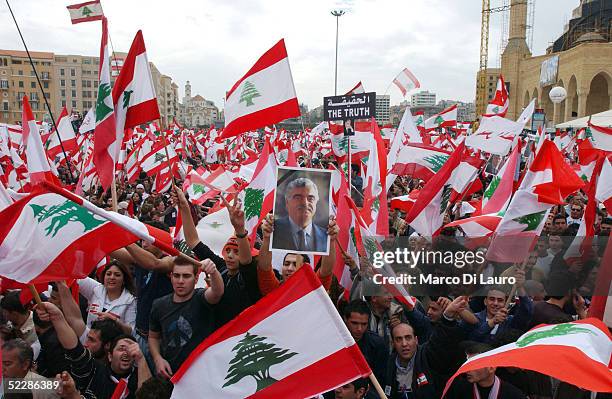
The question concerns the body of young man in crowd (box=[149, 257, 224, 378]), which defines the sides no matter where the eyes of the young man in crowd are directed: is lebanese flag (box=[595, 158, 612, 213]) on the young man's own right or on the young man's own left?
on the young man's own left

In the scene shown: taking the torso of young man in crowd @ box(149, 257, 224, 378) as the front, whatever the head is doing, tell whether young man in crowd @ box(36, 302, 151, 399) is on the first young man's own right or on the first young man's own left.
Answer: on the first young man's own right

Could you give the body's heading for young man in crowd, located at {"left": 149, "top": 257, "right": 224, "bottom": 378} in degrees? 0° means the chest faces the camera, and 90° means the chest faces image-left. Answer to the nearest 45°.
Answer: approximately 0°

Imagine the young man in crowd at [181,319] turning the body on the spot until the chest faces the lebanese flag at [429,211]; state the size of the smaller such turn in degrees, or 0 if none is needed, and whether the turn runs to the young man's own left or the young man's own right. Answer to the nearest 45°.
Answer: approximately 135° to the young man's own left

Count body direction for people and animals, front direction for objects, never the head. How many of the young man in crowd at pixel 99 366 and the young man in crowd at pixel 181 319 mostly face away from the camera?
0

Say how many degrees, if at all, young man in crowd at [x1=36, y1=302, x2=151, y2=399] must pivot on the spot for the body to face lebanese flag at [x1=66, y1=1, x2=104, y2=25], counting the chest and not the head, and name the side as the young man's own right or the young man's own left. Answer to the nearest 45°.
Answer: approximately 135° to the young man's own left

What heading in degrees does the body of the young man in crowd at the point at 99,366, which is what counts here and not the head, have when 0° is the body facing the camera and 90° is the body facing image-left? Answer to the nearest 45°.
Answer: approximately 315°

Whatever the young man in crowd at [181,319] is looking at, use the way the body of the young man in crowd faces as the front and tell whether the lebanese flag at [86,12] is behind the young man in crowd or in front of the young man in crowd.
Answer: behind

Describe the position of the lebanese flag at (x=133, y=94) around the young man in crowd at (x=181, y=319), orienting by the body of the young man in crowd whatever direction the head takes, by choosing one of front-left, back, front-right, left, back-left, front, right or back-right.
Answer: back

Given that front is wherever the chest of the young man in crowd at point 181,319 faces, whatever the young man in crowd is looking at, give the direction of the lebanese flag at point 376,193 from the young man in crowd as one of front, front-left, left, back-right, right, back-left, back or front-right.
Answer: back-left

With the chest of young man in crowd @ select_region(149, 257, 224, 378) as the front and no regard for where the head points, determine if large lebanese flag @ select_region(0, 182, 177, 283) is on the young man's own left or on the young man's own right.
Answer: on the young man's own right
